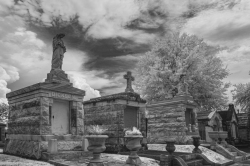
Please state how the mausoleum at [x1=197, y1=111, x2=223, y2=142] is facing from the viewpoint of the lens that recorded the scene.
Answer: facing the viewer and to the right of the viewer

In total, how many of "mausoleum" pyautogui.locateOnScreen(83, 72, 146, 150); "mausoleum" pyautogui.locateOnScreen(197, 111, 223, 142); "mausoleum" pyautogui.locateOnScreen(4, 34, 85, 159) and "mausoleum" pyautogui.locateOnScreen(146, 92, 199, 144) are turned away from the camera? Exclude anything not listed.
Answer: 0

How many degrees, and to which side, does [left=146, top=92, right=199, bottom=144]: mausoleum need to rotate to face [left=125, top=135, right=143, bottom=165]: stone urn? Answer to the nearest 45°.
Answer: approximately 45° to its right

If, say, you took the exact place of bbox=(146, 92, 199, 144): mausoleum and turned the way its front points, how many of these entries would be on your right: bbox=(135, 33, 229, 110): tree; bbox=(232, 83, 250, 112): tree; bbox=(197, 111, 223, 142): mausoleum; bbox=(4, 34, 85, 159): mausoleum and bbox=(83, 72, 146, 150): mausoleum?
2

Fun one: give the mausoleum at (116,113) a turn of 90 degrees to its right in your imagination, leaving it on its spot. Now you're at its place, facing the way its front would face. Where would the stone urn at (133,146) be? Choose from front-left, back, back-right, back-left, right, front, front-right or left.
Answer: front-left

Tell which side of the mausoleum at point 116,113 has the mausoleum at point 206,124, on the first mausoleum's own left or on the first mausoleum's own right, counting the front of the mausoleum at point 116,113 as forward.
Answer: on the first mausoleum's own left

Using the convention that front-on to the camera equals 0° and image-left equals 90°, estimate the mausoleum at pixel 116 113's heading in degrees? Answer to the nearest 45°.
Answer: approximately 315°

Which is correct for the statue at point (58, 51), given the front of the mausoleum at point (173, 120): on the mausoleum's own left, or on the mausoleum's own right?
on the mausoleum's own right

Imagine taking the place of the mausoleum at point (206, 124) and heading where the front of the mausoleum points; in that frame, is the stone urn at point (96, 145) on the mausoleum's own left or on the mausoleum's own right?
on the mausoleum's own right

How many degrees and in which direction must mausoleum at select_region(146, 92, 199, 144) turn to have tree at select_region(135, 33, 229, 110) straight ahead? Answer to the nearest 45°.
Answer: approximately 135° to its left

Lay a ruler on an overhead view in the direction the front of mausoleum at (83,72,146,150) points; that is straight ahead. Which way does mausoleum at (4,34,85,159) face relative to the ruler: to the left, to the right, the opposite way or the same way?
the same way

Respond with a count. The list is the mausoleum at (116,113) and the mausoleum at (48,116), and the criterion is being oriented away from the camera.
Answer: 0

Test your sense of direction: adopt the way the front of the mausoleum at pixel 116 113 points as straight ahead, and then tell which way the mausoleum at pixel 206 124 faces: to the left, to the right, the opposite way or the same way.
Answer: the same way

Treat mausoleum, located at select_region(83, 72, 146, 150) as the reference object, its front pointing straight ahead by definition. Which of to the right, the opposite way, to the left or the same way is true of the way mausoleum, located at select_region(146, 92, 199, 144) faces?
the same way

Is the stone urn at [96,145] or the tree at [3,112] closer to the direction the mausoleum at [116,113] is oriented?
the stone urn

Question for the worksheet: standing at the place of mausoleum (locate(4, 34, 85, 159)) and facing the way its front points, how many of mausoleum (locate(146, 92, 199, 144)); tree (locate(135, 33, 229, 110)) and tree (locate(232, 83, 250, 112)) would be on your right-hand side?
0
